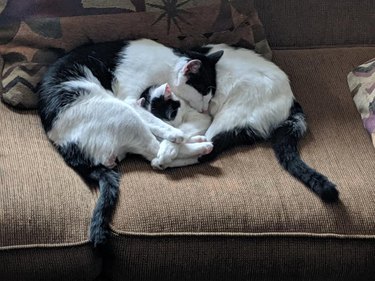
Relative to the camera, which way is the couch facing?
toward the camera
